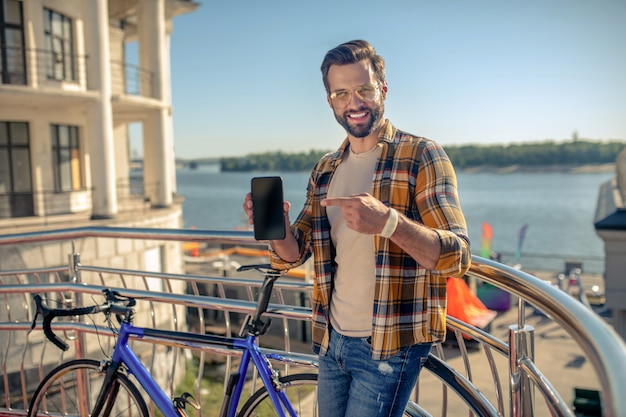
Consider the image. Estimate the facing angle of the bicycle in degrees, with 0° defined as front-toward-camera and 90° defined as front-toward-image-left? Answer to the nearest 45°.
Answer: approximately 90°

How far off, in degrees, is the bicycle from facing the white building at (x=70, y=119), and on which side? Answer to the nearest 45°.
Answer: approximately 90° to its right
